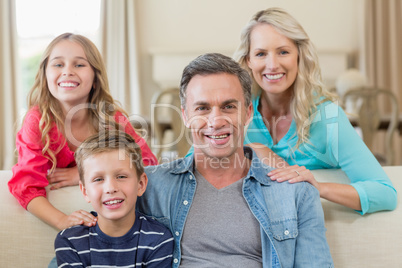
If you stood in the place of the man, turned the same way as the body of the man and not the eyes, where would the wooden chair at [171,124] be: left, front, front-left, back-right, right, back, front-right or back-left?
back

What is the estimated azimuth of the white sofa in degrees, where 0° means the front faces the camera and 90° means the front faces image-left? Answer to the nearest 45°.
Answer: approximately 0°

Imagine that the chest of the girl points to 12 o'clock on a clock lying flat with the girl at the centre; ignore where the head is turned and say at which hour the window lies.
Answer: The window is roughly at 6 o'clock from the girl.

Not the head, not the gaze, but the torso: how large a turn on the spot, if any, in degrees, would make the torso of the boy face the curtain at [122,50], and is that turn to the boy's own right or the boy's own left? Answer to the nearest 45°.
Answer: approximately 180°

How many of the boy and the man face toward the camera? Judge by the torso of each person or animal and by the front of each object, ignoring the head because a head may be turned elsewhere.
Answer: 2

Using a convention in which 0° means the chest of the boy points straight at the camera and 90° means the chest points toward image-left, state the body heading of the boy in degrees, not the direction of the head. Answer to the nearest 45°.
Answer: approximately 0°
